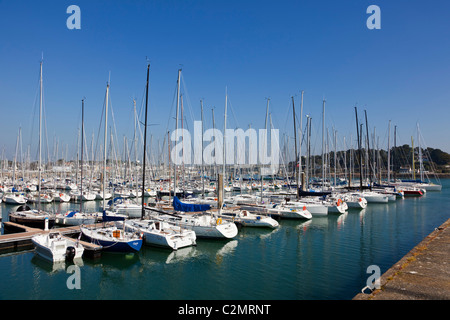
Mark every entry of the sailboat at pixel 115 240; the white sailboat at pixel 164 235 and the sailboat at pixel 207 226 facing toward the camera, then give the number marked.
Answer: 0

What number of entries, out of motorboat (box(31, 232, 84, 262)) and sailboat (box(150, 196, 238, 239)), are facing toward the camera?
0
